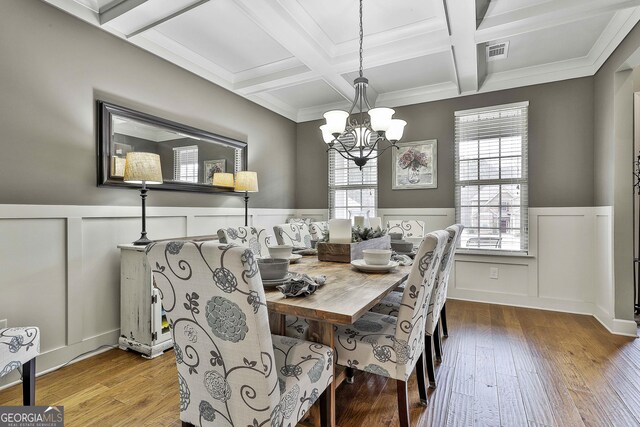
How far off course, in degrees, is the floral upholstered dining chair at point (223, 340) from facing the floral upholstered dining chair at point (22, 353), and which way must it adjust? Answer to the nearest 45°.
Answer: approximately 90° to its left

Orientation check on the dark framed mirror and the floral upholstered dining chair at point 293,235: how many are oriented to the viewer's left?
0

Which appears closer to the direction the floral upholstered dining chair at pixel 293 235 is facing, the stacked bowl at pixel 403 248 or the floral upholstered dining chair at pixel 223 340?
the stacked bowl

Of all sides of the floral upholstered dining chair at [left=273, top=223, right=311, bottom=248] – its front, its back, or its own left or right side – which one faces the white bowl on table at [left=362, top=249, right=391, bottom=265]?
front

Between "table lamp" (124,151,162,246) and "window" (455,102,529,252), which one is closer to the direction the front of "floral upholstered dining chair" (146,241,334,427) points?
the window

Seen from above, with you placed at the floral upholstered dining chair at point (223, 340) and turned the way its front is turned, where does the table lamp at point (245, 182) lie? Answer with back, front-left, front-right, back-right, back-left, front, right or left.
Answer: front-left

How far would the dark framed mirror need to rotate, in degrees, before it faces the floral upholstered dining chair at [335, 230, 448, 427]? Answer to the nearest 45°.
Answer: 0° — it already faces it

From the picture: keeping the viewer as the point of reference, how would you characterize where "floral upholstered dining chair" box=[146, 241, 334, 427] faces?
facing away from the viewer and to the right of the viewer

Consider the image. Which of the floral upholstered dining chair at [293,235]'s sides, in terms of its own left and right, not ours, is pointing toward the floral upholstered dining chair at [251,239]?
right

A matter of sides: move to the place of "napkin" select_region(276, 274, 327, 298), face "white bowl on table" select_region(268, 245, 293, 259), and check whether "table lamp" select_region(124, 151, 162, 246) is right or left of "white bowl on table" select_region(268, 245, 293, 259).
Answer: left

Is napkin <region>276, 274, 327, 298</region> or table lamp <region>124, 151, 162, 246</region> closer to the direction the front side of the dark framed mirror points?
the napkin

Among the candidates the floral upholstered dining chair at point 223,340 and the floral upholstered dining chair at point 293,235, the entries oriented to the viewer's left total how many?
0

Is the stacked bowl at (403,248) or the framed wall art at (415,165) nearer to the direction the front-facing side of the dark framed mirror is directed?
the stacked bowl

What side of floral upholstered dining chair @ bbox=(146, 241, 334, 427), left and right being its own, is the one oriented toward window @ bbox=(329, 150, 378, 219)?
front

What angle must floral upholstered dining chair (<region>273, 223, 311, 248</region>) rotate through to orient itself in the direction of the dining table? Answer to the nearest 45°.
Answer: approximately 45° to its right

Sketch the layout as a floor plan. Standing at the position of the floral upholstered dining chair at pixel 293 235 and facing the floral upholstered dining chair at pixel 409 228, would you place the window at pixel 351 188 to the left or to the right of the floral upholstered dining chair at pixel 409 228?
left

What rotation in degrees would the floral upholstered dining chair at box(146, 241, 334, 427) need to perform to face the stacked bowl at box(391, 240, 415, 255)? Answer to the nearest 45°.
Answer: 0° — it already faces it

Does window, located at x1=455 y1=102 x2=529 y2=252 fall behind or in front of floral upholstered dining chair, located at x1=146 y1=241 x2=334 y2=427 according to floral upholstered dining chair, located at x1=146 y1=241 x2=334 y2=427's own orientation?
in front
